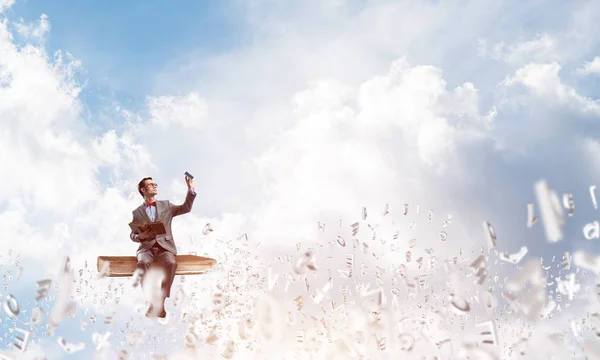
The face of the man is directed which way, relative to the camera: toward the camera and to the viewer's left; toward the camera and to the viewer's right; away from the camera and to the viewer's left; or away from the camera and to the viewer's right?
toward the camera and to the viewer's right

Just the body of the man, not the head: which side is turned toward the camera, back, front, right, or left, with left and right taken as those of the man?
front
